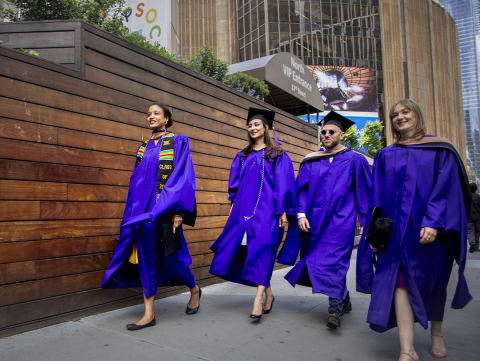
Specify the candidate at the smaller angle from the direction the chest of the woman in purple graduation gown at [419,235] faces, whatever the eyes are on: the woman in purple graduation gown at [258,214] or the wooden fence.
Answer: the wooden fence

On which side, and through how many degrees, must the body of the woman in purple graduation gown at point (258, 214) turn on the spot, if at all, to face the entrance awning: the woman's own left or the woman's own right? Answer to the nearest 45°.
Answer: approximately 135° to the woman's own right

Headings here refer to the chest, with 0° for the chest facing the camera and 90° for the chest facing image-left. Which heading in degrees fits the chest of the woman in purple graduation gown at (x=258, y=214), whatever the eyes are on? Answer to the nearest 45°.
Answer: approximately 45°

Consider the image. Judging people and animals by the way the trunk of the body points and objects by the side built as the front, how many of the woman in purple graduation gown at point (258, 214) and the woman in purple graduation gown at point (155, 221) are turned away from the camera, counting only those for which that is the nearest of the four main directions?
0

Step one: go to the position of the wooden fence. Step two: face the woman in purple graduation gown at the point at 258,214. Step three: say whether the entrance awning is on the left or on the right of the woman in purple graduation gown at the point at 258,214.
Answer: left

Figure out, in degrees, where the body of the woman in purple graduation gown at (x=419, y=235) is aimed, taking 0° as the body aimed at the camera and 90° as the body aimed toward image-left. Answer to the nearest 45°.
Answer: approximately 45°

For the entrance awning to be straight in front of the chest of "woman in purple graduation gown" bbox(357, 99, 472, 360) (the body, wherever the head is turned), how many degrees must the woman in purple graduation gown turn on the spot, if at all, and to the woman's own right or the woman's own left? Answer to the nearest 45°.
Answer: approximately 90° to the woman's own right

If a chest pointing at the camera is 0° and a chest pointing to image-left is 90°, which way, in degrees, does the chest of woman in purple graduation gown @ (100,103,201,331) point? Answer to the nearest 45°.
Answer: approximately 45°

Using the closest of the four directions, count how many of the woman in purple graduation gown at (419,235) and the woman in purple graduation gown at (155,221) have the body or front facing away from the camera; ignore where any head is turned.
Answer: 0
